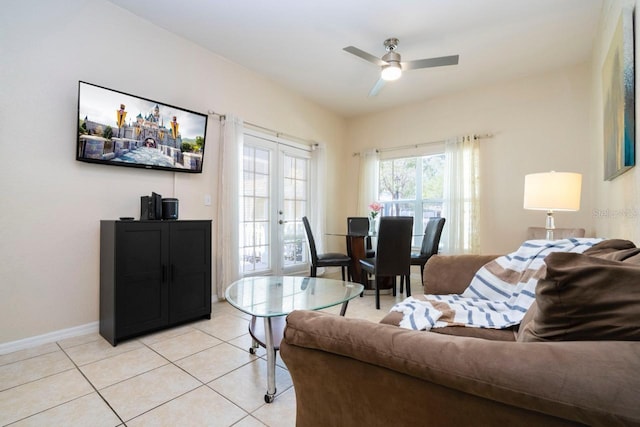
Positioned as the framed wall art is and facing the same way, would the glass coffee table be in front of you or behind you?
in front

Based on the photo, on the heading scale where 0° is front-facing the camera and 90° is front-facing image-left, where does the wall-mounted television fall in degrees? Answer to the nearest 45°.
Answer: approximately 315°

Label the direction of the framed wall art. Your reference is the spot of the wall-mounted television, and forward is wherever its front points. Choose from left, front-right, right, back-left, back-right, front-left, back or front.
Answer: front

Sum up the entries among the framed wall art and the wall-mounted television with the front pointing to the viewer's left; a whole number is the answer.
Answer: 1

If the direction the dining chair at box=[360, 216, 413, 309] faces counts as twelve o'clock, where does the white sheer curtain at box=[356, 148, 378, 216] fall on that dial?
The white sheer curtain is roughly at 1 o'clock from the dining chair.

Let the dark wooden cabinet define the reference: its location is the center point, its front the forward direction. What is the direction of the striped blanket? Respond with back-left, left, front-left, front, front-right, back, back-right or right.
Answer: front

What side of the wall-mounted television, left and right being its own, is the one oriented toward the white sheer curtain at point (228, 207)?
left

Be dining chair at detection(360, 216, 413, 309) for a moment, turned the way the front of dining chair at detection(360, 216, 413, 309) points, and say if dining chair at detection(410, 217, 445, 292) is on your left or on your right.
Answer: on your right

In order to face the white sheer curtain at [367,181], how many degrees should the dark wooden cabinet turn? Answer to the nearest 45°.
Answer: approximately 45° to its left

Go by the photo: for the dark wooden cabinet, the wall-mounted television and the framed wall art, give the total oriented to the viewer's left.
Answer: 1

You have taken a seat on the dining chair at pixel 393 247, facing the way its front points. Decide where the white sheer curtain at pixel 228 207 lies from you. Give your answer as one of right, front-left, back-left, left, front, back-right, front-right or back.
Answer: front-left

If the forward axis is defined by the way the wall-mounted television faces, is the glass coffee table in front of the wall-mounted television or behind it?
in front

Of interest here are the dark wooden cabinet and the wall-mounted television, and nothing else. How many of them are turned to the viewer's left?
0

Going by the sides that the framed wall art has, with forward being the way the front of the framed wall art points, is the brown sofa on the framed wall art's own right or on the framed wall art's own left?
on the framed wall art's own left

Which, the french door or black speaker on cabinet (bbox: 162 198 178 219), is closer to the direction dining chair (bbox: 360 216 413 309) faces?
the french door

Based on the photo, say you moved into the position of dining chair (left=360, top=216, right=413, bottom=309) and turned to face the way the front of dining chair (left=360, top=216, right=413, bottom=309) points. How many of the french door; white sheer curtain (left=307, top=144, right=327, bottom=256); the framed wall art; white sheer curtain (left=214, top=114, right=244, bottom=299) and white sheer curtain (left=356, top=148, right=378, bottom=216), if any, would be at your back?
1

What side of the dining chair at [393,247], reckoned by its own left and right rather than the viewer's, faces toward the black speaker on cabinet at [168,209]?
left

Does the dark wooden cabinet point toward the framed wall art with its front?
yes

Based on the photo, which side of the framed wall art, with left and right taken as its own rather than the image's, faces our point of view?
left

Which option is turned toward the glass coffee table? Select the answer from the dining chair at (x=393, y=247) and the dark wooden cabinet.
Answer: the dark wooden cabinet
